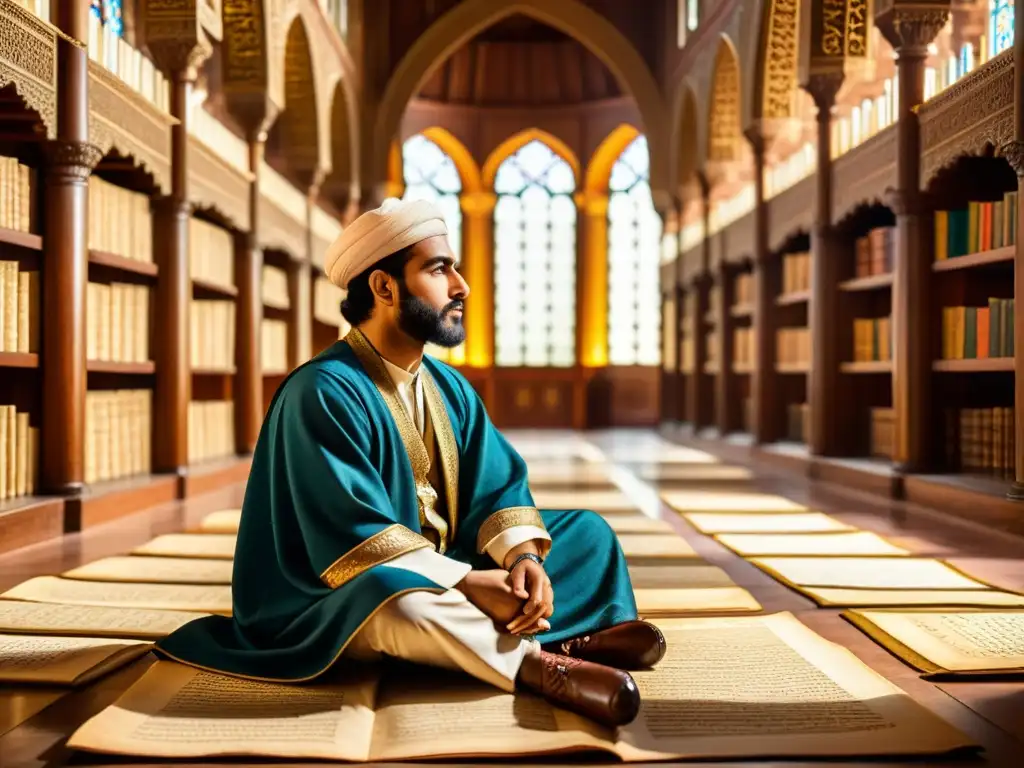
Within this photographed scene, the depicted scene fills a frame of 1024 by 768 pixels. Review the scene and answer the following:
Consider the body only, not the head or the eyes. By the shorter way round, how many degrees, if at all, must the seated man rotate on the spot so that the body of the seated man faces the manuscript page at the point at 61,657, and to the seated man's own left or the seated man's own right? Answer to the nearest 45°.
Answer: approximately 135° to the seated man's own right

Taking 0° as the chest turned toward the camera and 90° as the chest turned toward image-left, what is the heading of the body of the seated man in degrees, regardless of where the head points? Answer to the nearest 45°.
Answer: approximately 315°

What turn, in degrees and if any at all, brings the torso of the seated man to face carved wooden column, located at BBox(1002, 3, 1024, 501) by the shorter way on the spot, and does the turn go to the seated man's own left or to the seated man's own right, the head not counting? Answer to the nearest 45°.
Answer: approximately 90° to the seated man's own left

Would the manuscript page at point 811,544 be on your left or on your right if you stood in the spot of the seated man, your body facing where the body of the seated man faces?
on your left

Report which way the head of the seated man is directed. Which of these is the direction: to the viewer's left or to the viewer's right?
to the viewer's right

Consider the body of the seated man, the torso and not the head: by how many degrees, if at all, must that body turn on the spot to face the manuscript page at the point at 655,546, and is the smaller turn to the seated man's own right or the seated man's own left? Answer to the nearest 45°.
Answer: approximately 90° to the seated man's own left

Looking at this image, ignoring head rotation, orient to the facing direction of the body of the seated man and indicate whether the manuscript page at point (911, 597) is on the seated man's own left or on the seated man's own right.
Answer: on the seated man's own left

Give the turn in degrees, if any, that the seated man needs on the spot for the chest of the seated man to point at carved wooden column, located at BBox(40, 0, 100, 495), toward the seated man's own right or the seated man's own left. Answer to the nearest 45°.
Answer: approximately 180°

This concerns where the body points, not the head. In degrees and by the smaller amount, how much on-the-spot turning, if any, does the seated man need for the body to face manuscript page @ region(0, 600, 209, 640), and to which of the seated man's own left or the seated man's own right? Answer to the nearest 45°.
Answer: approximately 180°
